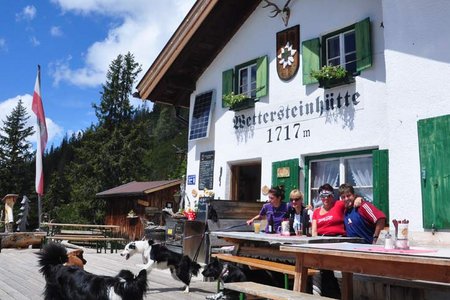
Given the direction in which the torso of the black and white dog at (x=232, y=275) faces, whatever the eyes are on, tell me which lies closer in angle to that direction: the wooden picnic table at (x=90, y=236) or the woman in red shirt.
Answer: the wooden picnic table

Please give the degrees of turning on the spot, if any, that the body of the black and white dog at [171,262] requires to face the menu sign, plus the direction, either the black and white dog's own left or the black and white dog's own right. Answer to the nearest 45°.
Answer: approximately 90° to the black and white dog's own right

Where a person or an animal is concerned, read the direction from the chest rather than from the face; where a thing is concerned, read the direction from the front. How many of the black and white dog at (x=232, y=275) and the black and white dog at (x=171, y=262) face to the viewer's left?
2

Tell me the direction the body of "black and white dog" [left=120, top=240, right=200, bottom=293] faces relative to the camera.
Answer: to the viewer's left

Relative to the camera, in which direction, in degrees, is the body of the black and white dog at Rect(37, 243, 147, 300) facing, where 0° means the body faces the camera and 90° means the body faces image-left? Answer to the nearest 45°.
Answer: approximately 270°

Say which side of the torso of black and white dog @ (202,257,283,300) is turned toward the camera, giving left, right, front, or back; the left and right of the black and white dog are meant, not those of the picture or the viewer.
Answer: left

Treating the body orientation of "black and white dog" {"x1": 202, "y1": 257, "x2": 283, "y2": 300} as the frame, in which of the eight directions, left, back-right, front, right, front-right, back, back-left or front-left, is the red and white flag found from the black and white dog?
front-right
